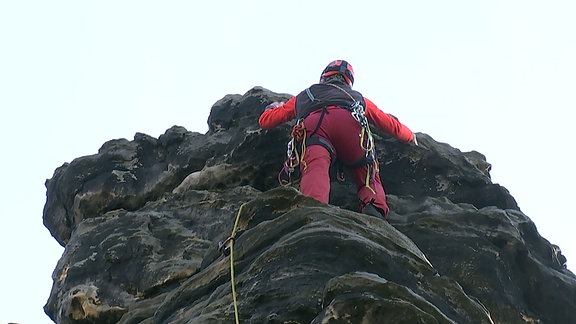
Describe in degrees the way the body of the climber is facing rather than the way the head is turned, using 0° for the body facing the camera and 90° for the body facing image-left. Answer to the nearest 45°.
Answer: approximately 180°

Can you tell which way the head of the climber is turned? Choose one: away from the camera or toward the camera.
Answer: away from the camera
